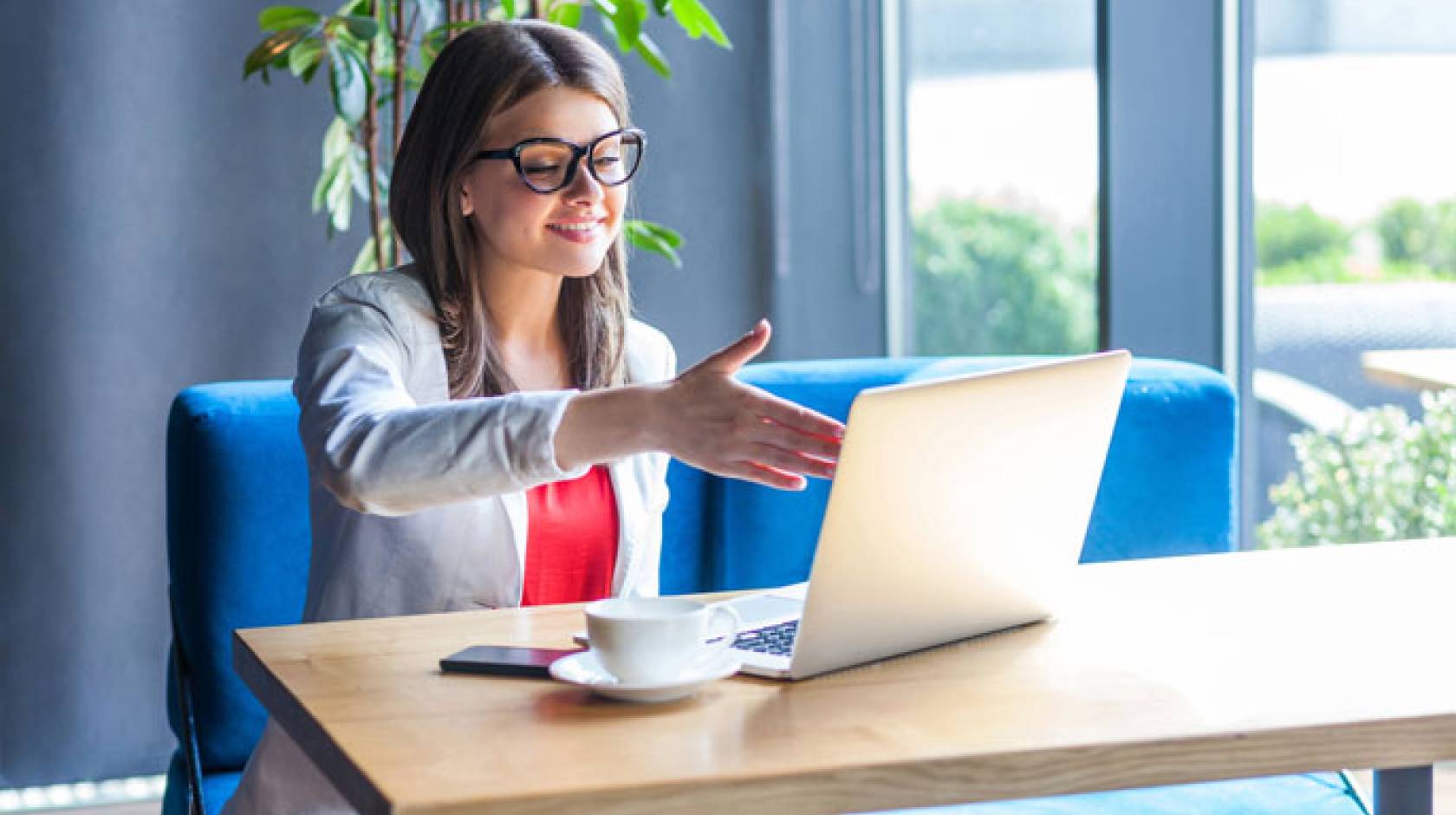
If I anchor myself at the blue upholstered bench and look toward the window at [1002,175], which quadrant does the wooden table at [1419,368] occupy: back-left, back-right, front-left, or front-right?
front-right

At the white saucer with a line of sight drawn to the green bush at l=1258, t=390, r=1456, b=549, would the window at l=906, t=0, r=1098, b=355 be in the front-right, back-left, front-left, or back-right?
front-left

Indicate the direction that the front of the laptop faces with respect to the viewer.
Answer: facing away from the viewer and to the left of the viewer

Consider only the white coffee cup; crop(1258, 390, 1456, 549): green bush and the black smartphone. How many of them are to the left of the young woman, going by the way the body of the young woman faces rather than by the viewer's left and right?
1

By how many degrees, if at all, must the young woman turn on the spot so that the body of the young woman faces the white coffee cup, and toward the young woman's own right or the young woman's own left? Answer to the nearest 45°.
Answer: approximately 45° to the young woman's own right

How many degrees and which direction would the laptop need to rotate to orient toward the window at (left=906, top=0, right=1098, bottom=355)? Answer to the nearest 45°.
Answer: approximately 45° to its right

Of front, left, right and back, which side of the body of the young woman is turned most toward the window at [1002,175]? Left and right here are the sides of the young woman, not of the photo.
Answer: left

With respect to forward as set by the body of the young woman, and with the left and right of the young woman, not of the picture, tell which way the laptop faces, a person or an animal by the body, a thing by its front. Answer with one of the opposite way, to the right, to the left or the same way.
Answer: the opposite way

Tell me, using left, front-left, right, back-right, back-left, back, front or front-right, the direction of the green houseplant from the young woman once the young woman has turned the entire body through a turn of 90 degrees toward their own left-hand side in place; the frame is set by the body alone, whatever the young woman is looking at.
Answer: front-left

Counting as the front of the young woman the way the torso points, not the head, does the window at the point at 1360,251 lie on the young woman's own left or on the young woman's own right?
on the young woman's own left

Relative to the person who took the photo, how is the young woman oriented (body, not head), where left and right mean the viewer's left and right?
facing the viewer and to the right of the viewer

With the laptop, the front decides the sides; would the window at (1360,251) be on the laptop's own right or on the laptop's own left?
on the laptop's own right

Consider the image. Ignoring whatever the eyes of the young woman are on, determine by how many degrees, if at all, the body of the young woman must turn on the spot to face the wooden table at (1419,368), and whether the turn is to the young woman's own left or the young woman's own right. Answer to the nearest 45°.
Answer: approximately 90° to the young woman's own left

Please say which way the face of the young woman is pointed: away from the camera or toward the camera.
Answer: toward the camera

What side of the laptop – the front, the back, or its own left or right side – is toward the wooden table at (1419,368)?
right
